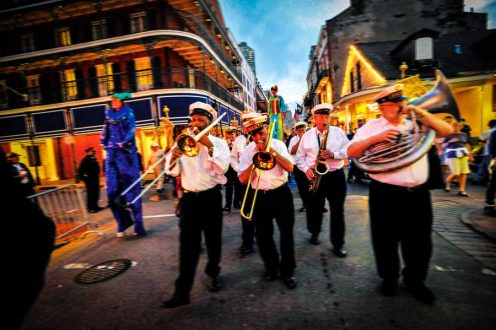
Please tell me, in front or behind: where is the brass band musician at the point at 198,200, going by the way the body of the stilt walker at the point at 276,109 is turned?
in front

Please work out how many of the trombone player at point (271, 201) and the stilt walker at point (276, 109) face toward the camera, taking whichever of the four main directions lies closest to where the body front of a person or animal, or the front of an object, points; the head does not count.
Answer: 2

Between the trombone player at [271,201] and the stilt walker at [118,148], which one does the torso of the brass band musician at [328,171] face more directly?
the trombone player

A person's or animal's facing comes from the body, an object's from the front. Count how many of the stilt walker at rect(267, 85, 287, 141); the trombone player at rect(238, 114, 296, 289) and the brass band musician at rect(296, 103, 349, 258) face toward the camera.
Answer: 3

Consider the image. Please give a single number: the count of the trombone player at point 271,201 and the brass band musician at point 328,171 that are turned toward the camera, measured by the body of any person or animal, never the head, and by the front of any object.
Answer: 2

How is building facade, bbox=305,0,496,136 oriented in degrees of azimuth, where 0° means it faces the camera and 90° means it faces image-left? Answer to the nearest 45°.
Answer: approximately 45°

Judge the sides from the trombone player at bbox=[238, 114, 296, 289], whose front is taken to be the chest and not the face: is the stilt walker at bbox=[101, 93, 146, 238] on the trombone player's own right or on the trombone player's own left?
on the trombone player's own right

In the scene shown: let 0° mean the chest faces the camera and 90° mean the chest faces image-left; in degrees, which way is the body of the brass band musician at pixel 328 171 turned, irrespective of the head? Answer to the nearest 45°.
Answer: approximately 0°

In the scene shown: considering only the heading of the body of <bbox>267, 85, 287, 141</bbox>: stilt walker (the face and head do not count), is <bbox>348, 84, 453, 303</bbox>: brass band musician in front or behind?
in front

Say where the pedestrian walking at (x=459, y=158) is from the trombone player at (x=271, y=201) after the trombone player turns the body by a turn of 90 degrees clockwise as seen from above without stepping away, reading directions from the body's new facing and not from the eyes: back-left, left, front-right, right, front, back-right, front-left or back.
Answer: back-right

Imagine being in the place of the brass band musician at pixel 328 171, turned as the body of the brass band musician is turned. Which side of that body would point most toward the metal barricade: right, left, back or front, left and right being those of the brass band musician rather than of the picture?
right
